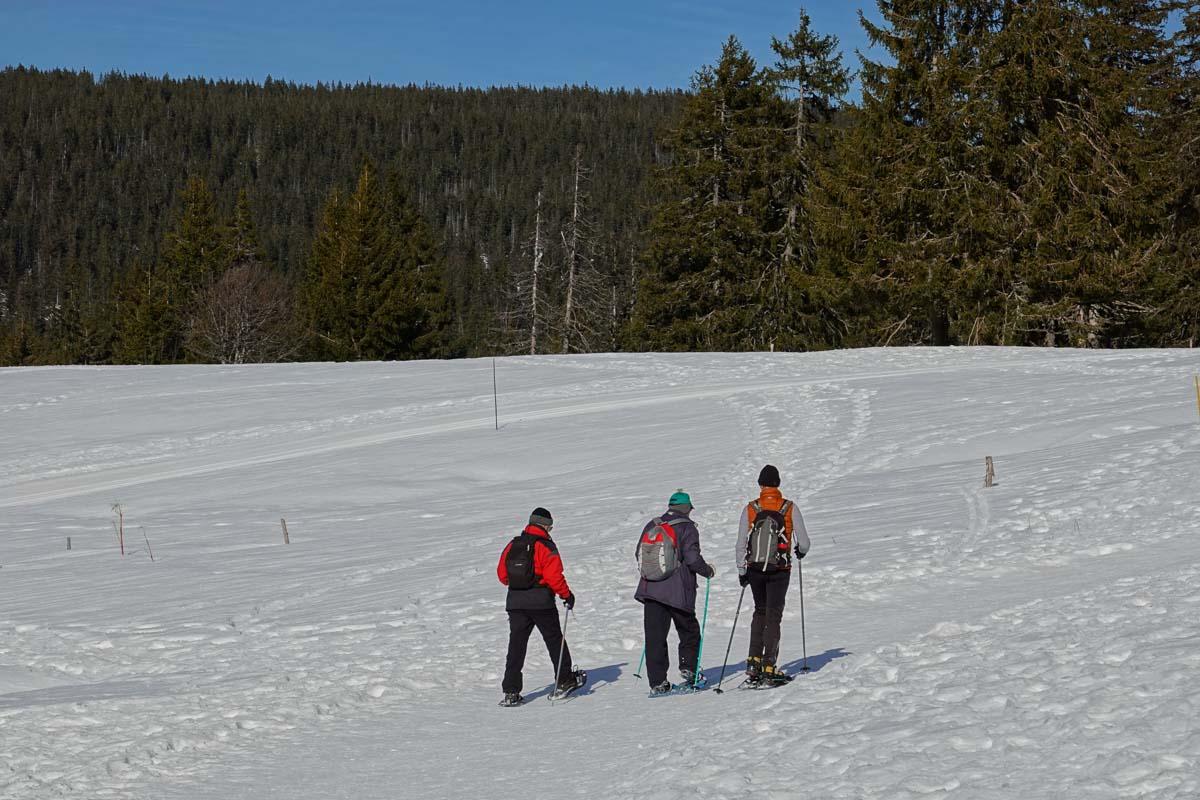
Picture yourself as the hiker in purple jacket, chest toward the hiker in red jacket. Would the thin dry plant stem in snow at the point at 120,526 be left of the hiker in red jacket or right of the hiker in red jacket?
right

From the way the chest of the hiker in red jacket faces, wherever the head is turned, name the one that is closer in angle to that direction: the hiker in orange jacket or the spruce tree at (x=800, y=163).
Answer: the spruce tree

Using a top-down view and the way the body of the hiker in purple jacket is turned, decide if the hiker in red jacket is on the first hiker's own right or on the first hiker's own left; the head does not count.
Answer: on the first hiker's own left

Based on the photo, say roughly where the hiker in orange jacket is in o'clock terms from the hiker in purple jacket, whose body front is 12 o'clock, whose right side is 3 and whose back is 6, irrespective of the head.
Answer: The hiker in orange jacket is roughly at 2 o'clock from the hiker in purple jacket.

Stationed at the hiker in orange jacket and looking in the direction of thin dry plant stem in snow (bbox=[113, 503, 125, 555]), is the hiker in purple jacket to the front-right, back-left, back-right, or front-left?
front-left

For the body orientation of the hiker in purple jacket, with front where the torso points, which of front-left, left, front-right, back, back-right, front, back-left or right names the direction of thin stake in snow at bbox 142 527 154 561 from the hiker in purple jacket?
left

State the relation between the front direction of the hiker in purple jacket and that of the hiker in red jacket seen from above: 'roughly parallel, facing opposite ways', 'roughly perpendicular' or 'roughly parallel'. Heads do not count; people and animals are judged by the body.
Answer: roughly parallel

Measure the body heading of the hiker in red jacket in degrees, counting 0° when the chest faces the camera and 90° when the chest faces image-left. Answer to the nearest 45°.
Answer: approximately 225°

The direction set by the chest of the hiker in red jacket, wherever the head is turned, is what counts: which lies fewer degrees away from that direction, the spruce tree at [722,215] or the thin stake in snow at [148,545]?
the spruce tree

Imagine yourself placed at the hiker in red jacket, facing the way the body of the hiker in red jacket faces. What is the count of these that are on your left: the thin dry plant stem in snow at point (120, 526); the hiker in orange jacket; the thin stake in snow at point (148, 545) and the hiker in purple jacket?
2

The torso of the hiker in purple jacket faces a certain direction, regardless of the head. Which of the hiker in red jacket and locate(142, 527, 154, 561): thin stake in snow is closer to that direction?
the thin stake in snow

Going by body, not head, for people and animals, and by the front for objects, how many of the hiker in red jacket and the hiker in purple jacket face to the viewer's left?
0

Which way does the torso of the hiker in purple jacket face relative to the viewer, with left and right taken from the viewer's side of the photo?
facing away from the viewer and to the right of the viewer

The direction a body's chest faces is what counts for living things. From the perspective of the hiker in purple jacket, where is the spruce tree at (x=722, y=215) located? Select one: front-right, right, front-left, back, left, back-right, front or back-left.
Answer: front-left

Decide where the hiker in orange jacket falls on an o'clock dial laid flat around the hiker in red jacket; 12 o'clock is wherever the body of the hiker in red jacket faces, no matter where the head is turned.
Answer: The hiker in orange jacket is roughly at 2 o'clock from the hiker in red jacket.

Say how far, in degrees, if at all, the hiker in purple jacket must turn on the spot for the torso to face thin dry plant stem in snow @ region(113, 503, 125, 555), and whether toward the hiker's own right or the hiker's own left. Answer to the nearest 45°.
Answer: approximately 90° to the hiker's own left
